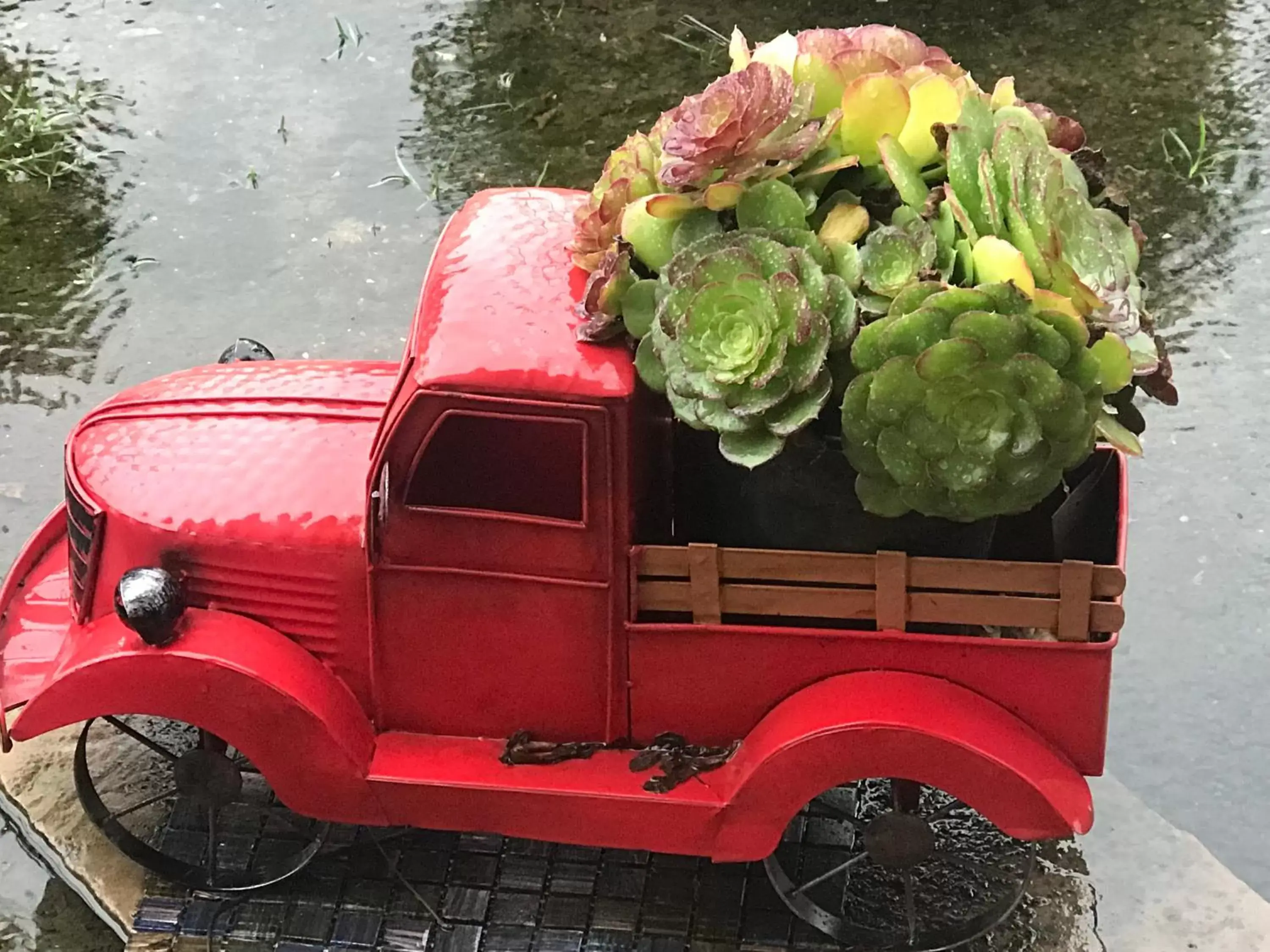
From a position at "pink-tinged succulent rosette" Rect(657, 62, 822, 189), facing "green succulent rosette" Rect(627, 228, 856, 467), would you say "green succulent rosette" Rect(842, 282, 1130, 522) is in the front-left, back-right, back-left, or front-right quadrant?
front-left

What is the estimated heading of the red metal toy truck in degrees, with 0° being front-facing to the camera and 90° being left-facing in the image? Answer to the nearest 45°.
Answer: approximately 90°

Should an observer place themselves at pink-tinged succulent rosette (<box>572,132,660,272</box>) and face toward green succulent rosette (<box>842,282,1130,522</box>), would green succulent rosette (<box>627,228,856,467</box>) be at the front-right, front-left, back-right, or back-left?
front-right
